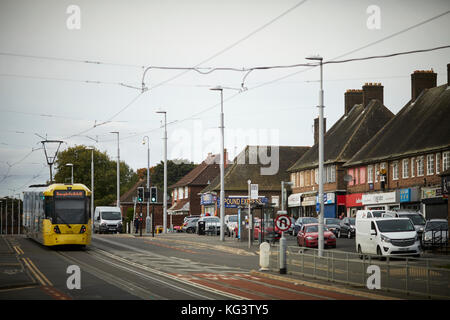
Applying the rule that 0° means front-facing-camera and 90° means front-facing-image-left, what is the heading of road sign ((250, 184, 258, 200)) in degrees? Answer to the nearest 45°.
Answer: approximately 0°

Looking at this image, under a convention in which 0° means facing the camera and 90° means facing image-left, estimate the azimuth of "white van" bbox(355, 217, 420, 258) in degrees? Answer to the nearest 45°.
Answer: approximately 315°

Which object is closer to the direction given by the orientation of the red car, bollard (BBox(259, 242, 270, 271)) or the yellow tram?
the bollard

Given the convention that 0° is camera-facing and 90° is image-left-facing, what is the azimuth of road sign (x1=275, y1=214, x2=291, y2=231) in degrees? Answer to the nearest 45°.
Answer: approximately 0°

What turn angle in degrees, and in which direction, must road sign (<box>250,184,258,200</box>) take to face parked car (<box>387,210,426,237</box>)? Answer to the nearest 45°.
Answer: approximately 90° to its left

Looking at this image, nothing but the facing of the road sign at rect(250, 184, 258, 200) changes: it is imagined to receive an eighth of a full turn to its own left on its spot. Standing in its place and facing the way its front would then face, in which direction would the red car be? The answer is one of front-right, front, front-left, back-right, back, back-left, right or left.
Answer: front-left

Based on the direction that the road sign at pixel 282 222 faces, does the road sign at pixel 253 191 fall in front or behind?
behind

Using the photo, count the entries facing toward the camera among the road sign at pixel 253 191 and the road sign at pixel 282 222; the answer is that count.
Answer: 2
